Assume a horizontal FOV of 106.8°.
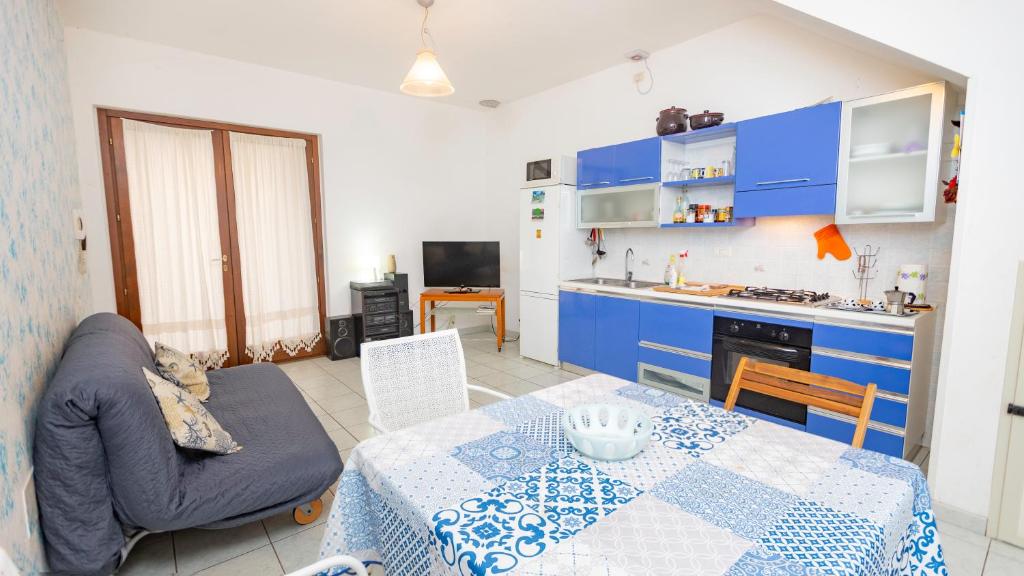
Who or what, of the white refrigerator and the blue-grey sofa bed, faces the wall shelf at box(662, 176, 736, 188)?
the blue-grey sofa bed

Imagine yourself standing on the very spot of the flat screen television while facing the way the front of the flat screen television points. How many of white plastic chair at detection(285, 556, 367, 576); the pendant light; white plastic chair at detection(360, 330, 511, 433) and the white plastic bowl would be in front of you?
4

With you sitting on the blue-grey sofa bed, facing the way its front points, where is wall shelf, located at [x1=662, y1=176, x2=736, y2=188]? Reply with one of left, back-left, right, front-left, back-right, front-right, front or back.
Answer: front

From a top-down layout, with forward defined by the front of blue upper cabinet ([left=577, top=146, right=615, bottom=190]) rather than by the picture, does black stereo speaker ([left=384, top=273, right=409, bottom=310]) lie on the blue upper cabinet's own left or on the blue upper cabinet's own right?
on the blue upper cabinet's own right

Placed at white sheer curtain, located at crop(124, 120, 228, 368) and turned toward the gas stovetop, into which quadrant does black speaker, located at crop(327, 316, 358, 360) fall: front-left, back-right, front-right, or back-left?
front-left

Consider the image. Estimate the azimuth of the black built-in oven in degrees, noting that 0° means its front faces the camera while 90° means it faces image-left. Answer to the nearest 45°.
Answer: approximately 45°

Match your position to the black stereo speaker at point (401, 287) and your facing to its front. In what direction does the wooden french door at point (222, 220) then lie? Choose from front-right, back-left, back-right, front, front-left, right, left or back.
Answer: right

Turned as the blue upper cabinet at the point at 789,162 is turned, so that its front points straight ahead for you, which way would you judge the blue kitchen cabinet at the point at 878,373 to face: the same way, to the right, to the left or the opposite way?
the same way

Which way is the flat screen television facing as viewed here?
toward the camera

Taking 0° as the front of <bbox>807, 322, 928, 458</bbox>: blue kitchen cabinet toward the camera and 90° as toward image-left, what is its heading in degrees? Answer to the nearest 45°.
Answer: approximately 45°

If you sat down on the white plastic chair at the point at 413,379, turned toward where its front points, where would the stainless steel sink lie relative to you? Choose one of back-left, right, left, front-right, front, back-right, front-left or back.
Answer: left

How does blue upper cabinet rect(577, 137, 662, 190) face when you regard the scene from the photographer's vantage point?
facing the viewer and to the left of the viewer

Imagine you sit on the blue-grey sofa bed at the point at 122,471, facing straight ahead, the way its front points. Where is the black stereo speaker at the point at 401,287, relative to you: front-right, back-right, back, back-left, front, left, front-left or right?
front-left

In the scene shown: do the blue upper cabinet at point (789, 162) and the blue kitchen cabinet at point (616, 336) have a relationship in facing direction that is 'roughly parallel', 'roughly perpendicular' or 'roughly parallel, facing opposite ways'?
roughly parallel

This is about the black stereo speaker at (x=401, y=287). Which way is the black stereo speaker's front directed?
toward the camera

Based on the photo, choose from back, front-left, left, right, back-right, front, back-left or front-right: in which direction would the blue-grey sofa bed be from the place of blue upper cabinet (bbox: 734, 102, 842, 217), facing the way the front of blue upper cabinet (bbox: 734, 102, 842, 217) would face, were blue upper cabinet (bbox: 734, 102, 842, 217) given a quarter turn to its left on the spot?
right
